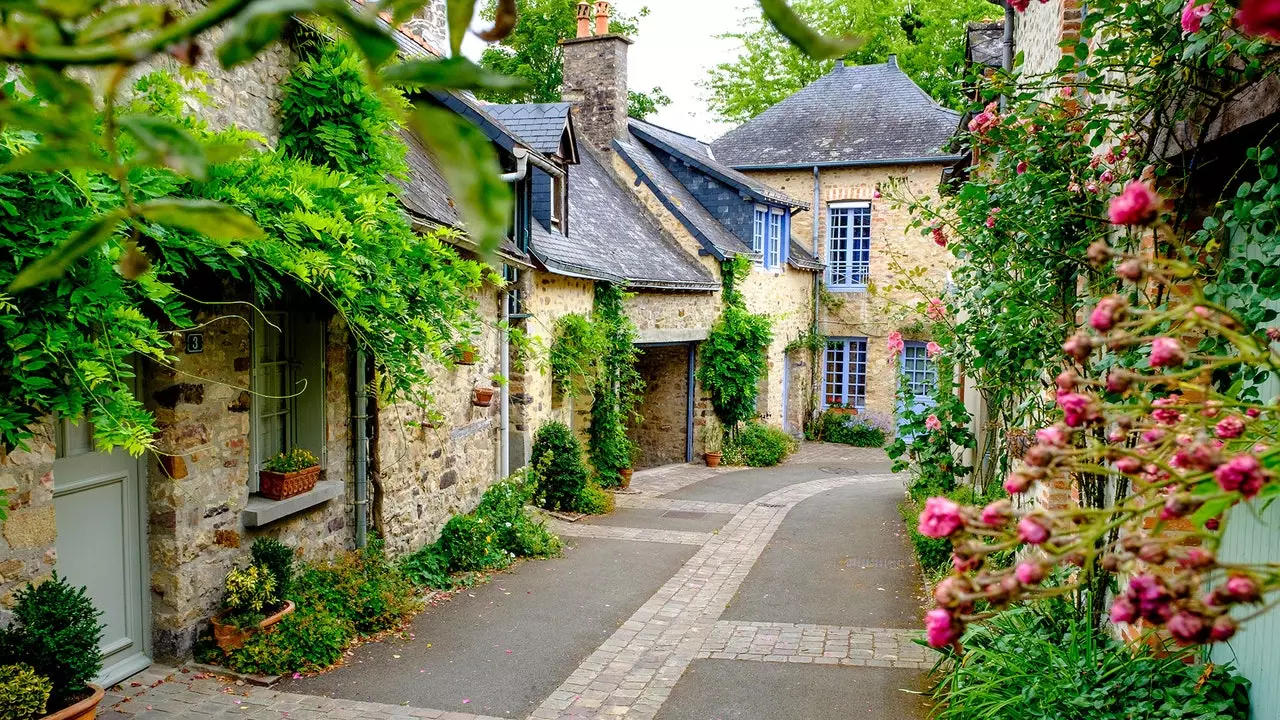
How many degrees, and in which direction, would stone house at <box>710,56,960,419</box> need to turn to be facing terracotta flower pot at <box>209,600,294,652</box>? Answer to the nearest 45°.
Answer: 0° — it already faces it

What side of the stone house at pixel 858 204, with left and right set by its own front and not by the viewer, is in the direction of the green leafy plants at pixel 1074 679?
front

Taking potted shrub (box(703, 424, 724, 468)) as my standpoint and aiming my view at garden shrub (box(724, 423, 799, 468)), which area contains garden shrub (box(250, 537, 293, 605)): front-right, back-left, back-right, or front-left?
back-right

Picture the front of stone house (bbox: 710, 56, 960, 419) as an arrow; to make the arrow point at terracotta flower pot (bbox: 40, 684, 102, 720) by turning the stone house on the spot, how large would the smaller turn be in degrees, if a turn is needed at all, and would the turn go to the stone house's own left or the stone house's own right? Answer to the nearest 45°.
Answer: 0° — it already faces it

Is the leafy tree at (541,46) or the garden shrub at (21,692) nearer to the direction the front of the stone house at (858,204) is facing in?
the garden shrub

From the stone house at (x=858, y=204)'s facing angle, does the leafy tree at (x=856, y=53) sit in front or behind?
behind

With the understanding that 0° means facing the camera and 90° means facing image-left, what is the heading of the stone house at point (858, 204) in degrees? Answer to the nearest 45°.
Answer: approximately 0°

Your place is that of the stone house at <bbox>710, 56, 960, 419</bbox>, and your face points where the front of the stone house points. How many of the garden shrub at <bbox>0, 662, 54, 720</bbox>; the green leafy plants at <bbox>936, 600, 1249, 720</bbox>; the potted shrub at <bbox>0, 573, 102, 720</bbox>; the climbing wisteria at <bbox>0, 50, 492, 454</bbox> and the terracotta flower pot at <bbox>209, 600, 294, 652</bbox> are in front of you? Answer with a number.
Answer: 5

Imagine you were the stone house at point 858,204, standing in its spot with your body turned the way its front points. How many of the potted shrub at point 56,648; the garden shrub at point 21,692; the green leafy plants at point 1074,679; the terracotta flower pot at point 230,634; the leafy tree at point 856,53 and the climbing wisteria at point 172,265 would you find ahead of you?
5

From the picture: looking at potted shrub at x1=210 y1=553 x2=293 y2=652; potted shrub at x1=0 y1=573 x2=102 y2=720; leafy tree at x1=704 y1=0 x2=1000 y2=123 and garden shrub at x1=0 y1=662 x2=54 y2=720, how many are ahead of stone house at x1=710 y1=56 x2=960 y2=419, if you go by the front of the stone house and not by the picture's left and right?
3

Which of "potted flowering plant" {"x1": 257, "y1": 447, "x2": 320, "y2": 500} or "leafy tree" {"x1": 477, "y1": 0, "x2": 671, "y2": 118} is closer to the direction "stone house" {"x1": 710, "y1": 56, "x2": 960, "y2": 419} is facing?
the potted flowering plant

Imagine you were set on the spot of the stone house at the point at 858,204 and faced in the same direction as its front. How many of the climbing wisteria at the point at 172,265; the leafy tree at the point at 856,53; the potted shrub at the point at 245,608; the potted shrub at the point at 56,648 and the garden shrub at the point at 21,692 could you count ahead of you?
4

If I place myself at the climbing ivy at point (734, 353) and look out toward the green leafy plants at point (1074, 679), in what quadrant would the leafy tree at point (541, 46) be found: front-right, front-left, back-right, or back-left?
back-right

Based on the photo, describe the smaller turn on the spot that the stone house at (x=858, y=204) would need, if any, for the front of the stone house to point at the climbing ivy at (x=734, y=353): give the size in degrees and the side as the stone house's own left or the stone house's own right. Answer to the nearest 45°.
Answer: approximately 45° to the stone house's own right

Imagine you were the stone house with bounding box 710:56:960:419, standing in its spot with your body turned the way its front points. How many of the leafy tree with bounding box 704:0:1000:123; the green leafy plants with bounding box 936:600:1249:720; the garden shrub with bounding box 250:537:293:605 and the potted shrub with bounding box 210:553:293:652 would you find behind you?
1

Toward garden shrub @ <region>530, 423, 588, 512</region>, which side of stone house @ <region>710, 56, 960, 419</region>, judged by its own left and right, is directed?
front

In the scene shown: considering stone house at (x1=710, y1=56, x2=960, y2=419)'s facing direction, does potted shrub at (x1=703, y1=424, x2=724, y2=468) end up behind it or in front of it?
in front

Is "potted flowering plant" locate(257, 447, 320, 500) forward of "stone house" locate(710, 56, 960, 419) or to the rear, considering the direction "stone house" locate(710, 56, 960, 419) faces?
forward
